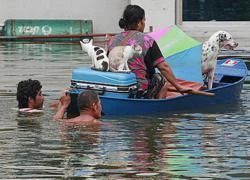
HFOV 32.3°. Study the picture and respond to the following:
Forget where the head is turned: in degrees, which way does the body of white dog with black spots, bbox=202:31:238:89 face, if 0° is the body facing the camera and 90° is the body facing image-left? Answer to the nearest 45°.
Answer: approximately 270°

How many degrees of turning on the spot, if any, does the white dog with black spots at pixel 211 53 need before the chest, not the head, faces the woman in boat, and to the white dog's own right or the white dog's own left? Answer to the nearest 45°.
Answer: approximately 135° to the white dog's own right

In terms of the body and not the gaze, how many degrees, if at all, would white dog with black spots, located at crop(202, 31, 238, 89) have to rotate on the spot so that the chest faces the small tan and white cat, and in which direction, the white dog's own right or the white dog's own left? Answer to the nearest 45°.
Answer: approximately 135° to the white dog's own right
